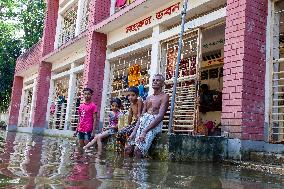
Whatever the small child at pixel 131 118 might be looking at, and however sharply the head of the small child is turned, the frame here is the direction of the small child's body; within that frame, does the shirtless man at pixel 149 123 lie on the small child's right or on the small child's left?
on the small child's left

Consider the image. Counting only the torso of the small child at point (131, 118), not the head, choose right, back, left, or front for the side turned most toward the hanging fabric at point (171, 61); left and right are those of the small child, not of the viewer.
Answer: back

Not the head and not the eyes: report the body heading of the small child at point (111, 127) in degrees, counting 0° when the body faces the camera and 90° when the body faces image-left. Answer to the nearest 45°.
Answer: approximately 45°

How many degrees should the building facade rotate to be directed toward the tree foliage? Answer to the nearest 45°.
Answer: approximately 90° to its right

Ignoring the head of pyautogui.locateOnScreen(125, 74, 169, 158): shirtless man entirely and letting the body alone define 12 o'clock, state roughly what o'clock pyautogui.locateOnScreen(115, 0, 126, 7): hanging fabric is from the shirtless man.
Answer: The hanging fabric is roughly at 4 o'clock from the shirtless man.
